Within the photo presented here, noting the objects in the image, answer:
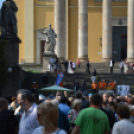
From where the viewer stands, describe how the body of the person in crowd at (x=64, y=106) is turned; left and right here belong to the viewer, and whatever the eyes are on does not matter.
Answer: facing away from the viewer

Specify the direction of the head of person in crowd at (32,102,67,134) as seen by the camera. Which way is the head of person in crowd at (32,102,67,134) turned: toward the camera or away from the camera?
away from the camera

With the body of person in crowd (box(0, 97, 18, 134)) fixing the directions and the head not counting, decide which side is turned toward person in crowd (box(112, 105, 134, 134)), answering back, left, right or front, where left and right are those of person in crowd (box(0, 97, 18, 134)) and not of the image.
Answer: right

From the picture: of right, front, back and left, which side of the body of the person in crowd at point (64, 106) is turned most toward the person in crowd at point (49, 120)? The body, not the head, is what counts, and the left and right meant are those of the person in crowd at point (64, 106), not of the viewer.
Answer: back

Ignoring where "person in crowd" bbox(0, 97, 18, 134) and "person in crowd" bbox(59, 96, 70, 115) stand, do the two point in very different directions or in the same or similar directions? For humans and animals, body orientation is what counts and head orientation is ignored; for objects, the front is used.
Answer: same or similar directions

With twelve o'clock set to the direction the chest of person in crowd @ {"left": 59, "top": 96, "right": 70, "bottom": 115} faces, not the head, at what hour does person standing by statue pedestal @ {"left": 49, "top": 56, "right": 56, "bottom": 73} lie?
person standing by statue pedestal @ {"left": 49, "top": 56, "right": 56, "bottom": 73} is roughly at 12 o'clock from person in crowd @ {"left": 59, "top": 96, "right": 70, "bottom": 115}.

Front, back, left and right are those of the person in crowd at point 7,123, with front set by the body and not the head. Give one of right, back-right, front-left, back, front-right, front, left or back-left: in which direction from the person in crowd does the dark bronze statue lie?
front

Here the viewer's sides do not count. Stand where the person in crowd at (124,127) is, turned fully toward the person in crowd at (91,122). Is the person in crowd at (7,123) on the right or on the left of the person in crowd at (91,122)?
left

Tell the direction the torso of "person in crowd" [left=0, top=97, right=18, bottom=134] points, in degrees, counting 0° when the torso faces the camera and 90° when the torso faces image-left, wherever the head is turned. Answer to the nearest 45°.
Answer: approximately 180°

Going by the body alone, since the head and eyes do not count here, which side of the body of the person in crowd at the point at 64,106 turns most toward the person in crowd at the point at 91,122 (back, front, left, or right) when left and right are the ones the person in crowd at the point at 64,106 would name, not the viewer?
back

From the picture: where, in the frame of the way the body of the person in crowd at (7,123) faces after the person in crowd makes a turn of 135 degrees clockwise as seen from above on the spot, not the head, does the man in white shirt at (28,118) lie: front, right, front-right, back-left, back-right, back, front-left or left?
left

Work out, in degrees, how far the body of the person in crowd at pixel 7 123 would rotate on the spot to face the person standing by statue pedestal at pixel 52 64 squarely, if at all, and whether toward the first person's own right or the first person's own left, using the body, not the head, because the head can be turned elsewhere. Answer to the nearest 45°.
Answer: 0° — they already face them

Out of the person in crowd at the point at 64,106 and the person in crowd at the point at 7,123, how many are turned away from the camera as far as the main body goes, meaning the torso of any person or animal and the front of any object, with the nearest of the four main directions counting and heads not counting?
2

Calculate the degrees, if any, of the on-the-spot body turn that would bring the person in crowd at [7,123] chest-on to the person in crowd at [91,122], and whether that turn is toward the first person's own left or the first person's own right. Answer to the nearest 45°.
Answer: approximately 90° to the first person's own right

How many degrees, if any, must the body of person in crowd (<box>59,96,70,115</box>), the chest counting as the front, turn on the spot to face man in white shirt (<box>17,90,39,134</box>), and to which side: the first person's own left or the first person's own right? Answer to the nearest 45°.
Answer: approximately 180°
